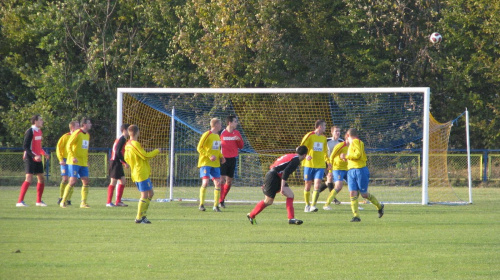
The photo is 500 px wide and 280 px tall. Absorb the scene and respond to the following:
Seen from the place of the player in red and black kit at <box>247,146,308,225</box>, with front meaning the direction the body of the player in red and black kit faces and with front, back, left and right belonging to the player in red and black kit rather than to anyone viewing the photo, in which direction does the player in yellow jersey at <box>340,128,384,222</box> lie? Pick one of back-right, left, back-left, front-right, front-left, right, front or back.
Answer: front-left

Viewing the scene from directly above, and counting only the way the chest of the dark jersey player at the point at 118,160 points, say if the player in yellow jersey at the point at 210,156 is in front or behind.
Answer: in front

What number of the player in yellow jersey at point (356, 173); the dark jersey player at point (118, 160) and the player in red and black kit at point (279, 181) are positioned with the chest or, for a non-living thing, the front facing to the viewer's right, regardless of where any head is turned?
2

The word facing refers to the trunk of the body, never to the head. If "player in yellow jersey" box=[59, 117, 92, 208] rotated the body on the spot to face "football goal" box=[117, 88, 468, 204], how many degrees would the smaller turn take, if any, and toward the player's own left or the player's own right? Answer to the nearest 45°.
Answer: approximately 90° to the player's own left

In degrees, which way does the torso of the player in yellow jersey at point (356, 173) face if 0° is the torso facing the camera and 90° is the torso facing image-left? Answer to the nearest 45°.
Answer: approximately 90°

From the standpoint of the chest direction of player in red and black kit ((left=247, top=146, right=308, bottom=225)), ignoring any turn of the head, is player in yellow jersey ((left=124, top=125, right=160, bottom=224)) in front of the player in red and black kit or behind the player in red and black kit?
behind

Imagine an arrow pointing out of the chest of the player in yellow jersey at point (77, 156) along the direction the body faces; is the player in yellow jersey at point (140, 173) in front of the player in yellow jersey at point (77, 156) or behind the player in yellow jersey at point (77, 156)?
in front

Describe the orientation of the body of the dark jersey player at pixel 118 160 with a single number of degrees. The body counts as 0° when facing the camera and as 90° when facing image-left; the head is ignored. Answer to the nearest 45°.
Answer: approximately 270°

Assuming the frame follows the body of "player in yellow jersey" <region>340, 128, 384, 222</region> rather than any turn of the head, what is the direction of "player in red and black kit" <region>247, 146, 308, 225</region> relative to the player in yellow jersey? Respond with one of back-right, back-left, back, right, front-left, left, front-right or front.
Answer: front-left
